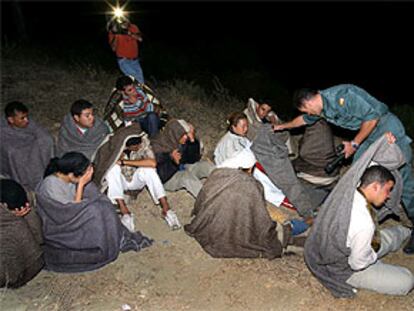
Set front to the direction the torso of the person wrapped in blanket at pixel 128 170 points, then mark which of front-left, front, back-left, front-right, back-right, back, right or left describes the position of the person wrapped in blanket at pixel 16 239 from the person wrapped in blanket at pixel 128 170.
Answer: front-right

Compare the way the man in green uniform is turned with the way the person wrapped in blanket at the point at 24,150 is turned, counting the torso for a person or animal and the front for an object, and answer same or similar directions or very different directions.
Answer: very different directions

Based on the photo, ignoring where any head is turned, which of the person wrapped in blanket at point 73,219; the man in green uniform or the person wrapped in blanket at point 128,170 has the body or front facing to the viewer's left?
the man in green uniform

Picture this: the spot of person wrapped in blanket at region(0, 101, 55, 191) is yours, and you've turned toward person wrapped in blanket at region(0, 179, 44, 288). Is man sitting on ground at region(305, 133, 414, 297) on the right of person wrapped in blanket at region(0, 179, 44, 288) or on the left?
left

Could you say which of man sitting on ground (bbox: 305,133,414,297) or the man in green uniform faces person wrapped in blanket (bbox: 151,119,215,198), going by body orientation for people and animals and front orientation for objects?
the man in green uniform

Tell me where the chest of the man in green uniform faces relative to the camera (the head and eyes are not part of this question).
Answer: to the viewer's left

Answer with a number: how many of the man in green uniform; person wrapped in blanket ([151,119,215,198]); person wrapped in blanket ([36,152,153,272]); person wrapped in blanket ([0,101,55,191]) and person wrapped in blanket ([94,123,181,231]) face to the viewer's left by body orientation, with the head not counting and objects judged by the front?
1

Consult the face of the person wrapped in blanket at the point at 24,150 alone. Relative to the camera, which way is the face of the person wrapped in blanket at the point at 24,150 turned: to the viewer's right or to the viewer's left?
to the viewer's right

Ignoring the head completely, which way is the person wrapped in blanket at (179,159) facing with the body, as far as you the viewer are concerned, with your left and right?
facing the viewer and to the right of the viewer

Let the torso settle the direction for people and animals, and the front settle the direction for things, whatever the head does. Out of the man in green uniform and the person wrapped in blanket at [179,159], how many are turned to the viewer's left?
1

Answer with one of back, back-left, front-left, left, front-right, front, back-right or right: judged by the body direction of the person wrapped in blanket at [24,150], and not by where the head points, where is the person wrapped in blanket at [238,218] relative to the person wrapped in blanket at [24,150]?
front

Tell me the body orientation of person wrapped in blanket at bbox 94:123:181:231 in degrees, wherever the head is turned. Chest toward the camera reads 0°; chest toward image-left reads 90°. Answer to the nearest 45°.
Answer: approximately 0°
